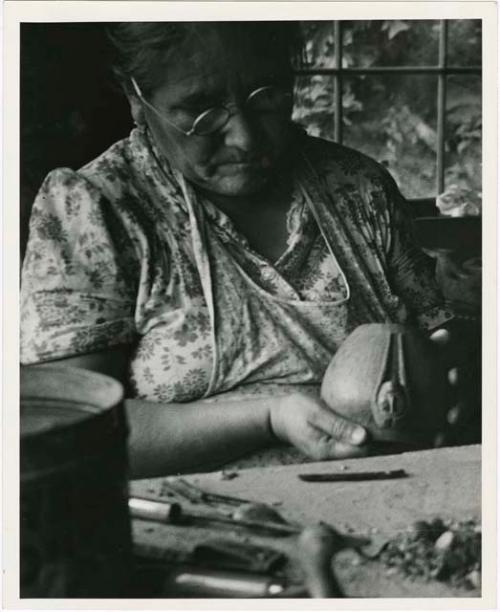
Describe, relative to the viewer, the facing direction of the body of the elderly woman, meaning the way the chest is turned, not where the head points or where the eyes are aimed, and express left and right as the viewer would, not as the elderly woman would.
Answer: facing the viewer and to the right of the viewer

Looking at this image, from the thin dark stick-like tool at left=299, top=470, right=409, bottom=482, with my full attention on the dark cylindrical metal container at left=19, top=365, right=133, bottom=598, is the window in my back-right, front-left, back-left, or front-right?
back-right

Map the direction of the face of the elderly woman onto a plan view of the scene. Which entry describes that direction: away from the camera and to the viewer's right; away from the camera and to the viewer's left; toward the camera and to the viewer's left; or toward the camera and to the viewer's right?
toward the camera and to the viewer's right
